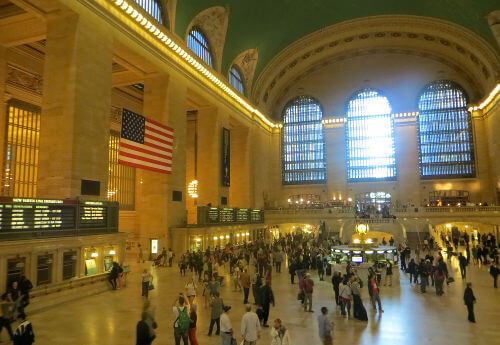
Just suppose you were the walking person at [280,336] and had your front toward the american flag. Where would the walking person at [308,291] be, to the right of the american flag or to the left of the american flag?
right

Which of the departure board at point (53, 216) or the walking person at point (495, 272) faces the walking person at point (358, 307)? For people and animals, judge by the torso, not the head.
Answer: the departure board

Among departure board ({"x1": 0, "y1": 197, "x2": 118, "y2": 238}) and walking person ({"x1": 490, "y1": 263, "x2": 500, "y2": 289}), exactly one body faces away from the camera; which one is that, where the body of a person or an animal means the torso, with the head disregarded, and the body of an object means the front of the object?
the walking person

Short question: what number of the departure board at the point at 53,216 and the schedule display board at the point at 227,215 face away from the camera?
0

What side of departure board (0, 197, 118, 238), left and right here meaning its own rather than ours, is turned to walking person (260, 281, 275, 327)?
front

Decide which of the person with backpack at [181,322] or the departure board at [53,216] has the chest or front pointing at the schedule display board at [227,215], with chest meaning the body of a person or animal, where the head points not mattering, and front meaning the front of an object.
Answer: the person with backpack

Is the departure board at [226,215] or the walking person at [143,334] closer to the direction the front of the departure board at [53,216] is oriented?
the walking person

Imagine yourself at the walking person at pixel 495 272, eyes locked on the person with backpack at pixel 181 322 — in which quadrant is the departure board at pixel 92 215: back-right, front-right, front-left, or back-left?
front-right

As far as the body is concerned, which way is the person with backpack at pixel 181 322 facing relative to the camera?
away from the camera

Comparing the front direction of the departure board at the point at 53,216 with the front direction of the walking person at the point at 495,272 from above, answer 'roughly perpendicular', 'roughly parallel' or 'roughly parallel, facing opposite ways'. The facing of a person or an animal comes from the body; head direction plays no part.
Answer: roughly perpendicular

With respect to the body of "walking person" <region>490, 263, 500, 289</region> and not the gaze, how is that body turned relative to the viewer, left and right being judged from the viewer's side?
facing away from the viewer

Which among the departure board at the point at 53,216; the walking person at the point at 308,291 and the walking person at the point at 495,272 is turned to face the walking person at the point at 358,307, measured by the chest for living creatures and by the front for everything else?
the departure board

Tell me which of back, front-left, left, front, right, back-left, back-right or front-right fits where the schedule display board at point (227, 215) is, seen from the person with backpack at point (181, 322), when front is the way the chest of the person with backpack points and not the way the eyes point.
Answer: front

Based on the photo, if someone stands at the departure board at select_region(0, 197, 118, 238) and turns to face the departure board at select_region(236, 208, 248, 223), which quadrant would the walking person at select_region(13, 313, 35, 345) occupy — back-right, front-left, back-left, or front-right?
back-right

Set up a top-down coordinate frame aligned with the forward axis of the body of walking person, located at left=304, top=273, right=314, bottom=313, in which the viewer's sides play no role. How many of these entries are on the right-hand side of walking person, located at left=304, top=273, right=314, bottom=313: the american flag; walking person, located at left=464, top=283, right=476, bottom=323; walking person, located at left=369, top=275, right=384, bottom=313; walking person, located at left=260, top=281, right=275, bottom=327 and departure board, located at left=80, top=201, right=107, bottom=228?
2

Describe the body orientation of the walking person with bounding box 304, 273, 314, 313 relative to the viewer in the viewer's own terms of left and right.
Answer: facing away from the viewer

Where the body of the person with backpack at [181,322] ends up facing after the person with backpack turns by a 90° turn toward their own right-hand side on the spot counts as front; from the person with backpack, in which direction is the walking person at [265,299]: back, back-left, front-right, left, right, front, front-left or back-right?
front-left

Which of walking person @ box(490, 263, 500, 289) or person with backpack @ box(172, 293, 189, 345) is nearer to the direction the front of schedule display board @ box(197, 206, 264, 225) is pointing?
the walking person

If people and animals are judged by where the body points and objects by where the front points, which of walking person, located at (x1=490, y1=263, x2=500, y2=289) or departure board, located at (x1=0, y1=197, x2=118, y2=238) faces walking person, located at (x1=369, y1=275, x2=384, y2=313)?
the departure board

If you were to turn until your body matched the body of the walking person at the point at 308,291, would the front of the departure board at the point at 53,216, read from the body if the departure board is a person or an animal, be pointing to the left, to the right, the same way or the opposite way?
to the right

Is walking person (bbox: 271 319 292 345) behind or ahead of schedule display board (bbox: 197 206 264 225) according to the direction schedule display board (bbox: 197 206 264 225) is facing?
ahead

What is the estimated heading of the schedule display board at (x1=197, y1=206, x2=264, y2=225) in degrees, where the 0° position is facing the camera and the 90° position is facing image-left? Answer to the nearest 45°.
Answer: approximately 315°
